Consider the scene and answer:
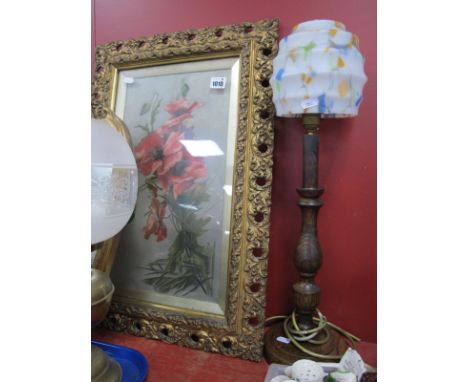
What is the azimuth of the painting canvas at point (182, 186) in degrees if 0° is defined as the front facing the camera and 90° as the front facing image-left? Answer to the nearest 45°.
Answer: approximately 45°

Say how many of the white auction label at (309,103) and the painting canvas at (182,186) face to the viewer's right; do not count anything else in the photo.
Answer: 0

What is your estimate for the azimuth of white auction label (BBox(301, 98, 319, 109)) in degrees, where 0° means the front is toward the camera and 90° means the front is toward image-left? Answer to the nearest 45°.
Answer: approximately 0°
